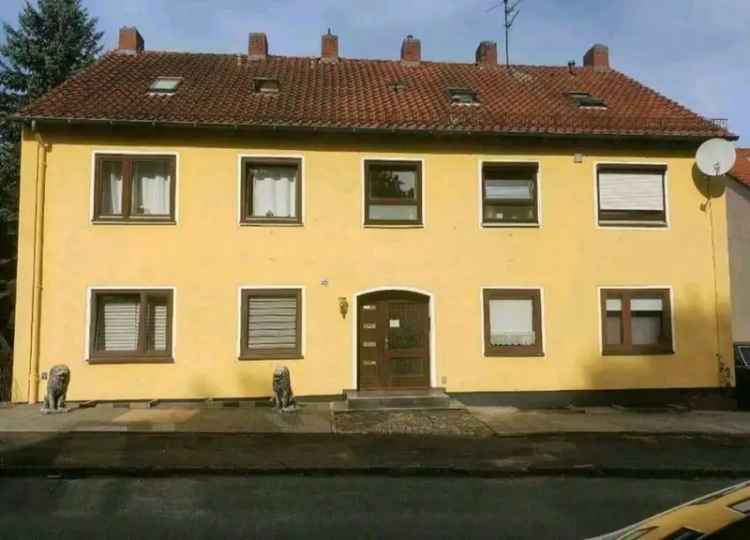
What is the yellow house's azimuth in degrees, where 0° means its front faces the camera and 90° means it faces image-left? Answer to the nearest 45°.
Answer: approximately 0°

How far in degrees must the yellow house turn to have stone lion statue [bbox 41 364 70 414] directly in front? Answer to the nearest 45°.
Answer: approximately 90° to its right

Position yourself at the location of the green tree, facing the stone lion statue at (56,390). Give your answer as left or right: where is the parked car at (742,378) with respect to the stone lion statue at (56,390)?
left

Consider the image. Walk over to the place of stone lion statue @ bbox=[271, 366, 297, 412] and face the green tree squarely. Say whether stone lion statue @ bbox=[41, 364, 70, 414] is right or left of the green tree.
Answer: left

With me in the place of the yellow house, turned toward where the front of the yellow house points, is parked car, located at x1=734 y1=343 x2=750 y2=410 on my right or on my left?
on my left

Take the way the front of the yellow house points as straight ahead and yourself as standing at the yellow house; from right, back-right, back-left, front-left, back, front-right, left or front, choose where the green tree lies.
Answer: back-right

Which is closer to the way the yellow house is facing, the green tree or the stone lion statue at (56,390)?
the stone lion statue
